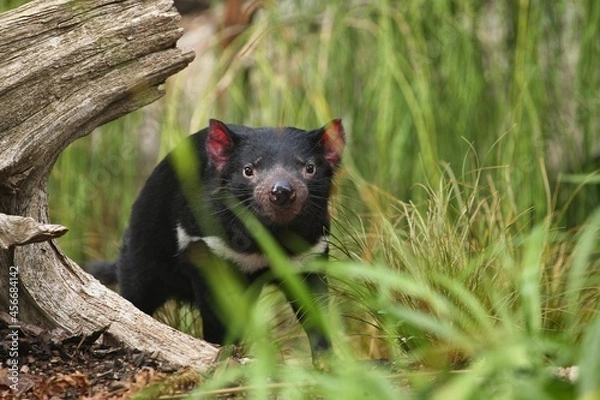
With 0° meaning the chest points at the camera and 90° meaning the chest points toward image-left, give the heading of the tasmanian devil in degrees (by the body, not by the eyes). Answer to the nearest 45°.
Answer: approximately 315°

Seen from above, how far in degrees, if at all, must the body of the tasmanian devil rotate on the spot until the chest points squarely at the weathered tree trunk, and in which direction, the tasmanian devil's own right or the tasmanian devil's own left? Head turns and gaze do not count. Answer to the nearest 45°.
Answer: approximately 90° to the tasmanian devil's own right
